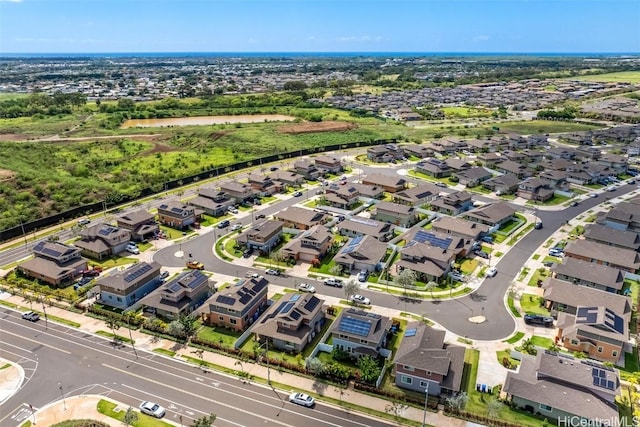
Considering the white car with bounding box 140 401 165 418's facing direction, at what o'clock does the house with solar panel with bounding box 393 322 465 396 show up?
The house with solar panel is roughly at 11 o'clock from the white car.

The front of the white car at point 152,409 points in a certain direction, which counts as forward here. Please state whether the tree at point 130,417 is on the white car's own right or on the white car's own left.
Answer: on the white car's own right

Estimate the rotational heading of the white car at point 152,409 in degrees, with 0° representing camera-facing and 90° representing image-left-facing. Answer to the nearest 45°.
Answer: approximately 315°

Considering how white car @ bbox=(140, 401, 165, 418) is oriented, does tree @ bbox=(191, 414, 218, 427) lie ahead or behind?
ahead

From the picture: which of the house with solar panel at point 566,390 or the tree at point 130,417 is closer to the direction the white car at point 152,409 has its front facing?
the house with solar panel

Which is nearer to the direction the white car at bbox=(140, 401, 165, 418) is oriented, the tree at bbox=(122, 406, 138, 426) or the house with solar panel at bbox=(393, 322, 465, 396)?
the house with solar panel

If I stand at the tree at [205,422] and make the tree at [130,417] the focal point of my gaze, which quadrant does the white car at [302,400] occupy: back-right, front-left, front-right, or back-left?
back-right

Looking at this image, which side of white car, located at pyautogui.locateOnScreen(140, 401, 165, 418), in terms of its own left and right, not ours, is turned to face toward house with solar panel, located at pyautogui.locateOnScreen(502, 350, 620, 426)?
front
